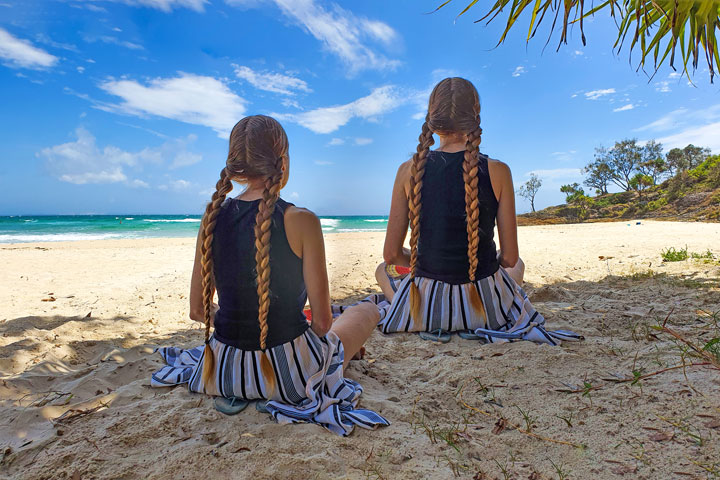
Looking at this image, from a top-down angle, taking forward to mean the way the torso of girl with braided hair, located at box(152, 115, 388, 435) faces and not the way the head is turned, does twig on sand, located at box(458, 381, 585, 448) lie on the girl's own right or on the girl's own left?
on the girl's own right

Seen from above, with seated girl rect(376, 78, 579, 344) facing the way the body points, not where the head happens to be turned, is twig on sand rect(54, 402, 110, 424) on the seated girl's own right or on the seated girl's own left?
on the seated girl's own left

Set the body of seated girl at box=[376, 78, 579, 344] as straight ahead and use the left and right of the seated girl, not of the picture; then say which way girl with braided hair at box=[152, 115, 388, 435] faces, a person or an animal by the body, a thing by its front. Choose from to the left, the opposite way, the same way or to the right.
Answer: the same way

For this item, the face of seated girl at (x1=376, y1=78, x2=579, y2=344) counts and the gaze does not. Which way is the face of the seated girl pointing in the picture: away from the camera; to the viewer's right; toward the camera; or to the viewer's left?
away from the camera

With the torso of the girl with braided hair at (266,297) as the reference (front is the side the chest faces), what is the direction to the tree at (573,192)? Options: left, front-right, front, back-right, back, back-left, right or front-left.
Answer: front

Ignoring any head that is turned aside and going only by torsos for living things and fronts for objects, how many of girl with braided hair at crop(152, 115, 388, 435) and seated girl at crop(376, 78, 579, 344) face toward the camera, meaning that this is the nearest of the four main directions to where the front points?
0

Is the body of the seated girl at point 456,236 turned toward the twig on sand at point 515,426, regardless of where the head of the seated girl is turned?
no

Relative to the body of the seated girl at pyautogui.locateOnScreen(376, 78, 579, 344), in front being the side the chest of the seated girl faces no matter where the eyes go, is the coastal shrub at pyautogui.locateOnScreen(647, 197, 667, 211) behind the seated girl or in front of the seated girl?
in front

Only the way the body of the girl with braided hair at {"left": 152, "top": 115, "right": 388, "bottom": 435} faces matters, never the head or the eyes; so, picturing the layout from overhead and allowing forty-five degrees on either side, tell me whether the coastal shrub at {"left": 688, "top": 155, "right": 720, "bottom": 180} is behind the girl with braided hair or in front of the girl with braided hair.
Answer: in front

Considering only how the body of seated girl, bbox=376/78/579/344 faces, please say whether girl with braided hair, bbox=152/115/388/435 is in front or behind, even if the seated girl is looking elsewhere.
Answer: behind

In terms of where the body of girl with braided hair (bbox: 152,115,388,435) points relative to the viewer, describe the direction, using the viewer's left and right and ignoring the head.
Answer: facing away from the viewer and to the right of the viewer

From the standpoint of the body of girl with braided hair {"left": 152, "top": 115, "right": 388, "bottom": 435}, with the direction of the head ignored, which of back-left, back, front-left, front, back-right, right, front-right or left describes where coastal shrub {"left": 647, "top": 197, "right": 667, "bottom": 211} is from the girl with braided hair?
front

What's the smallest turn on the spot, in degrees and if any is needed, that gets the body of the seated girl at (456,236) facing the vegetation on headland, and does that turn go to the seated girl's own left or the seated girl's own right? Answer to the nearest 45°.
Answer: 0° — they already face it

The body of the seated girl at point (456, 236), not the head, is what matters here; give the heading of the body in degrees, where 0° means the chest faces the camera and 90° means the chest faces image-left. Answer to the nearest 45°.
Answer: approximately 180°

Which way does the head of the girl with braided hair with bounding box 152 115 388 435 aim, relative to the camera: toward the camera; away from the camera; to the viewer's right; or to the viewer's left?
away from the camera

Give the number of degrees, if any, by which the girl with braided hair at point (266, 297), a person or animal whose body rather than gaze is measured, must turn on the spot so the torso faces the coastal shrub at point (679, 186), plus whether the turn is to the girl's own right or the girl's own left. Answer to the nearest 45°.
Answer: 0° — they already face it
